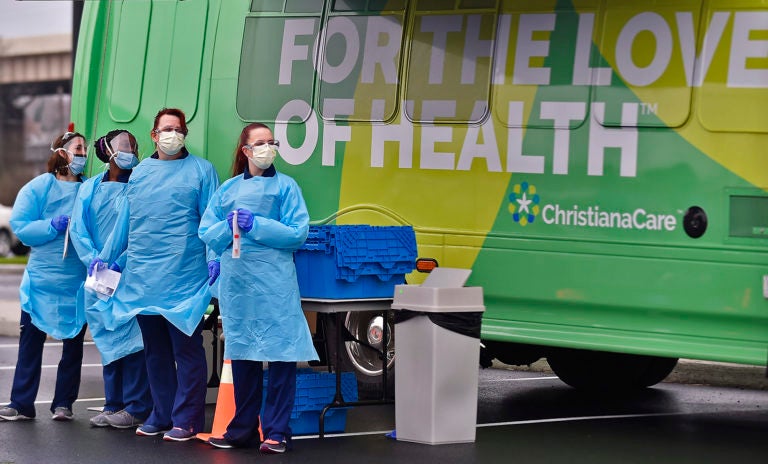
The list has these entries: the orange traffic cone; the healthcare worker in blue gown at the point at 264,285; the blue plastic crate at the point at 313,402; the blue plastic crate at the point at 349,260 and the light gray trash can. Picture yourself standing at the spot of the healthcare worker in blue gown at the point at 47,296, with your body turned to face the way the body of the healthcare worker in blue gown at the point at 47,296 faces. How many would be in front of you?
5

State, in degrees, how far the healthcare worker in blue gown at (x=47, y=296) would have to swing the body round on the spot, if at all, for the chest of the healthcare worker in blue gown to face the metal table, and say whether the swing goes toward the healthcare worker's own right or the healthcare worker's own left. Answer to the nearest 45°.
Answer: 0° — they already face it

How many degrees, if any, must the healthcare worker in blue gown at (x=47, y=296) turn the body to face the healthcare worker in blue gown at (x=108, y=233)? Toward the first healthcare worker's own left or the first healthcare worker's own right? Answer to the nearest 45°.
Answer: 0° — they already face them

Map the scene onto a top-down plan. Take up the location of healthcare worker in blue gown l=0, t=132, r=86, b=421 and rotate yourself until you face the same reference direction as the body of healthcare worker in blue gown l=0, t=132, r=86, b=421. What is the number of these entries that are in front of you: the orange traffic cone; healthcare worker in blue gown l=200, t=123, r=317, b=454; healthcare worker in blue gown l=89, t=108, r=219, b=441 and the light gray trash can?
4

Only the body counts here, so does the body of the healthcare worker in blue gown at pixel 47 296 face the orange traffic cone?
yes

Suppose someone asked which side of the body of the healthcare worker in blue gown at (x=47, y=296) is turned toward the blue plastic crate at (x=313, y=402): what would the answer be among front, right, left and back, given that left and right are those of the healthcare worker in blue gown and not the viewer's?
front

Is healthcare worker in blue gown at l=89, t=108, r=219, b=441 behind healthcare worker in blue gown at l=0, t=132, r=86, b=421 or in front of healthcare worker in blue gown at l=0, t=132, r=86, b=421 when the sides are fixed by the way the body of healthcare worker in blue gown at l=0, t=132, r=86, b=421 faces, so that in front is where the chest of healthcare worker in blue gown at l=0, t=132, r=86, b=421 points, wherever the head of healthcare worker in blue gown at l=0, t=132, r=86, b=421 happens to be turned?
in front

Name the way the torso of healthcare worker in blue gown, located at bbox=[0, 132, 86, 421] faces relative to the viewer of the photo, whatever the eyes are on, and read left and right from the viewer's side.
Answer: facing the viewer and to the right of the viewer
